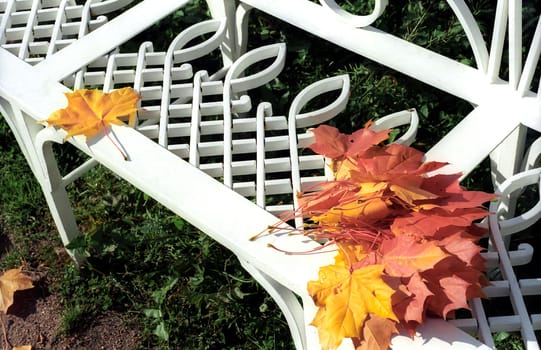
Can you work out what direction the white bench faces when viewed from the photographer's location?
facing the viewer and to the left of the viewer
